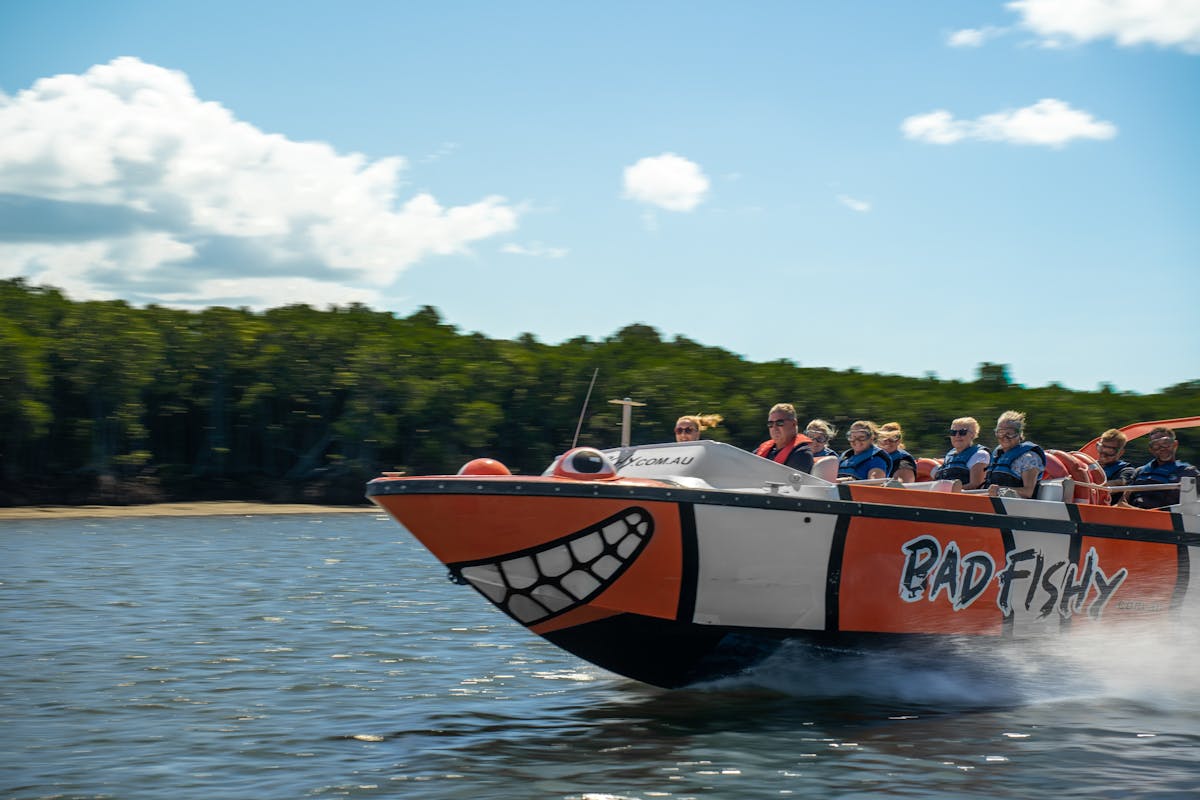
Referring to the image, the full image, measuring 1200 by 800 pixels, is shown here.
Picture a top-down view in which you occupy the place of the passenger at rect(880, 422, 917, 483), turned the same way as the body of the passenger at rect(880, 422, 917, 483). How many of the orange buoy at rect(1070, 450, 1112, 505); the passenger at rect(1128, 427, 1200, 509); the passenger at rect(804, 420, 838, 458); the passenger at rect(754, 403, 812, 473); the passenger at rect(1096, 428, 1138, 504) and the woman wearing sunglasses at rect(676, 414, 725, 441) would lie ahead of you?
3

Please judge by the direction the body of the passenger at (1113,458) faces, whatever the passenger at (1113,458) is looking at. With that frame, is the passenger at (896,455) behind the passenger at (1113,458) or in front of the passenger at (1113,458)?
in front

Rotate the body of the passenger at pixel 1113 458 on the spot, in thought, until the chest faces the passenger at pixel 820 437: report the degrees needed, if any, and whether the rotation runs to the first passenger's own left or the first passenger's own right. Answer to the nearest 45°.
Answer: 0° — they already face them

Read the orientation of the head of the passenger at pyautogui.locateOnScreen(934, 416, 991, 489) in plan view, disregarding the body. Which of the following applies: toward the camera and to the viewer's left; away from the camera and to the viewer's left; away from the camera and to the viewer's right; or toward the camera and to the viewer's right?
toward the camera and to the viewer's left

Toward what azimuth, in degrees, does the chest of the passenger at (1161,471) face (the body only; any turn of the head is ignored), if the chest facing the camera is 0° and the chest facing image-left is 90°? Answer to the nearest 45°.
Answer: approximately 45°

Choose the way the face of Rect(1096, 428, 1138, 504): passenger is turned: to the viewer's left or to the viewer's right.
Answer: to the viewer's left

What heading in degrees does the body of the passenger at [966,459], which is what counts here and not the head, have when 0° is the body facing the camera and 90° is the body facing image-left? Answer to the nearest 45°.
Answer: approximately 45°

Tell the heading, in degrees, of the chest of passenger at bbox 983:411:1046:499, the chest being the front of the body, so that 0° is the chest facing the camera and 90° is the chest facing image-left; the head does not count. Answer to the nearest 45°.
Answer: approximately 45°

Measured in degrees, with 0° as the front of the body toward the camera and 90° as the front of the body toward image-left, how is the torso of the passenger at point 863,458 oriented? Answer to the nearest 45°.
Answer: approximately 45°

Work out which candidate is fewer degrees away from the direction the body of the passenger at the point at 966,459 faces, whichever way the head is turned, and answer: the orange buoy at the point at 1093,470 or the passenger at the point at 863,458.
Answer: the passenger

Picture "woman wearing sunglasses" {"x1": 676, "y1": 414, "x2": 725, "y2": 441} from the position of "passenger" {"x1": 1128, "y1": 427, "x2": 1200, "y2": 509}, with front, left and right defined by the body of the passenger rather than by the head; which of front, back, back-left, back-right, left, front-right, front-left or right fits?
front

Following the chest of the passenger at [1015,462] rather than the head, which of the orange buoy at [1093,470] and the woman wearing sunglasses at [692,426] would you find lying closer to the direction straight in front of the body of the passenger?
the woman wearing sunglasses

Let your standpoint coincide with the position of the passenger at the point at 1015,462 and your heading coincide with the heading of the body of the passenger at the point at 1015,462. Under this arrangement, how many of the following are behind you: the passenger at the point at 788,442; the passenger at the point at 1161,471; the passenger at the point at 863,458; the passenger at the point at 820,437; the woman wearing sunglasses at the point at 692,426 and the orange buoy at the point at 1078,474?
2

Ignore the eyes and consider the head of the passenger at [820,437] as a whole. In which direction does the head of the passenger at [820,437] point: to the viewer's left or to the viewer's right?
to the viewer's left

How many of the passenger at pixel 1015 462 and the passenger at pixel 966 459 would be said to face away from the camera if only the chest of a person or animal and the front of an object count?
0

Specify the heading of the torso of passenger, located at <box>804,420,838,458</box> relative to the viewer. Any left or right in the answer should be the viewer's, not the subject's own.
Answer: facing the viewer and to the left of the viewer
